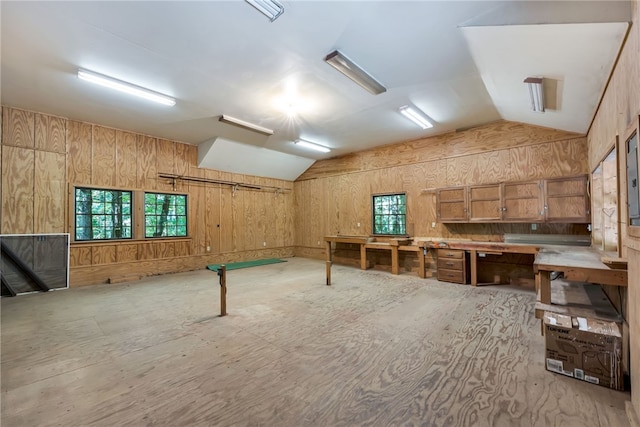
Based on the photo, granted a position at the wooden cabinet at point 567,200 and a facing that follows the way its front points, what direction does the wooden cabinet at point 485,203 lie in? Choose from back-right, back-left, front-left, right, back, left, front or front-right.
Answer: right

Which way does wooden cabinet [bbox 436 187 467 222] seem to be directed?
toward the camera

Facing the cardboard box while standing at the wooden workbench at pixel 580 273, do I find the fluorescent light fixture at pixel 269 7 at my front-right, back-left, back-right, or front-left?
front-right

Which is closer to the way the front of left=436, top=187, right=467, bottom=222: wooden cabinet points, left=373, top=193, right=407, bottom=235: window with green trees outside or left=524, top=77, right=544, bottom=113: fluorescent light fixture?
the fluorescent light fixture

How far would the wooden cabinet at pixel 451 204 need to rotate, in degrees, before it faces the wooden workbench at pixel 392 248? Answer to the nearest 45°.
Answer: approximately 90° to its right

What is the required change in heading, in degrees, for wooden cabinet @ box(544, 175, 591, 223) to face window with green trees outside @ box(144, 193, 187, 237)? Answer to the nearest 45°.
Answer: approximately 45° to its right

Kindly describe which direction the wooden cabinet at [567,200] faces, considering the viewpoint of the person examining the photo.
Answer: facing the viewer

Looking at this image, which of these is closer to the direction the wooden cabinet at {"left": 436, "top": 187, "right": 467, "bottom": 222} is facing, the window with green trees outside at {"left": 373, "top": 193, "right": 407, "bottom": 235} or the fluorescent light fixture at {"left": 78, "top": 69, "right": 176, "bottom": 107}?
the fluorescent light fixture

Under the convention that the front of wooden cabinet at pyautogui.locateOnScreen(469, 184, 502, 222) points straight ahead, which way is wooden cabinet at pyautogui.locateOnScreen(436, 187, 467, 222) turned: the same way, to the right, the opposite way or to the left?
the same way

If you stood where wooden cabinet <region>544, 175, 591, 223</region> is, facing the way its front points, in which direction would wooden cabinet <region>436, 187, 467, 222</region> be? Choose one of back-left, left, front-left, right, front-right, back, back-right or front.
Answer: right

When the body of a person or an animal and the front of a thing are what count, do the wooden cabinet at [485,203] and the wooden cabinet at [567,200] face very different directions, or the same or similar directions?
same or similar directions

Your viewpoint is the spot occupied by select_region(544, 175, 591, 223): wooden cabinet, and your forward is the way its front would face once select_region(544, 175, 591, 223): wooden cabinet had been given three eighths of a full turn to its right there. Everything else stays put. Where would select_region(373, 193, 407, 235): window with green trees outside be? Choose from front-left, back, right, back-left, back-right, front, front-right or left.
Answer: front-left

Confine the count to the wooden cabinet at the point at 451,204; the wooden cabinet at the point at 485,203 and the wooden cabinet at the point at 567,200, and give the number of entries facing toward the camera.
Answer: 3

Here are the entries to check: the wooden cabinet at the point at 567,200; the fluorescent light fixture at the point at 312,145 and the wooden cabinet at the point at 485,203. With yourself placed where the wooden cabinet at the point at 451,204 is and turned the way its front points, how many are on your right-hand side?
1
